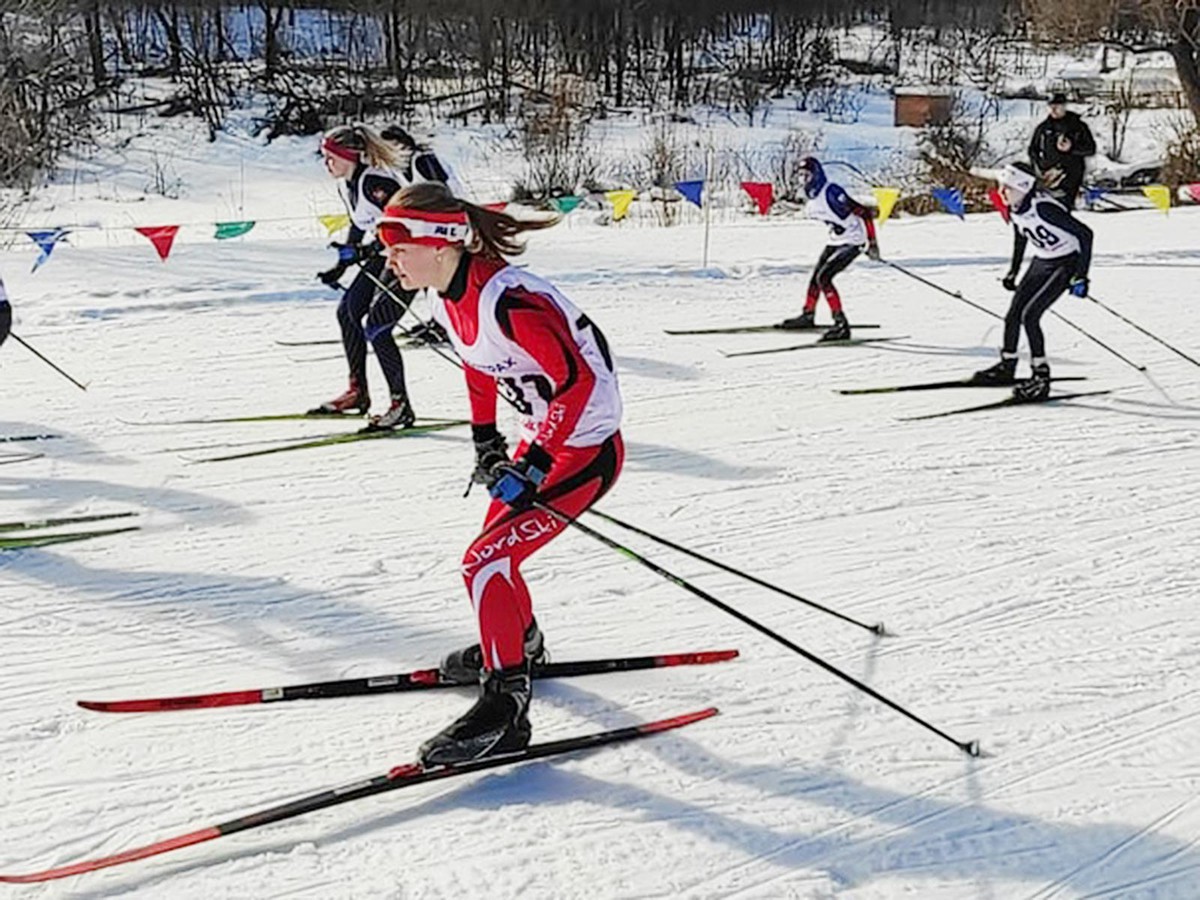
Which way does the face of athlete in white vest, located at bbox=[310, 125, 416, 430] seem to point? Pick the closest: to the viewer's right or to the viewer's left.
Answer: to the viewer's left

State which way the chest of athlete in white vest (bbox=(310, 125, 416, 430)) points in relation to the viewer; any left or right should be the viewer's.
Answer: facing to the left of the viewer

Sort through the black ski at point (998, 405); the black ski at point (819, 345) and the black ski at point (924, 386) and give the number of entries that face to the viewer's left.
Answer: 3

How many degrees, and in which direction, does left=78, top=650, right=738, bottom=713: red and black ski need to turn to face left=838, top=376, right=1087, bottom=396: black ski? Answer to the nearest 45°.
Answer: approximately 135° to its right

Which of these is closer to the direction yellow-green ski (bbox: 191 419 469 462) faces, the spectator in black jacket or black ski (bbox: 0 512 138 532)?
the black ski

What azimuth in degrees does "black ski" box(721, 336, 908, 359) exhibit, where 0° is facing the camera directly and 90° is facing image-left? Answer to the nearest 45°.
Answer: approximately 90°

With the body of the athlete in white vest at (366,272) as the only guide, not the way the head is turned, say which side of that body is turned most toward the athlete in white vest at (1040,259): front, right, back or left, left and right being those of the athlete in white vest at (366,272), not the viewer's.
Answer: back

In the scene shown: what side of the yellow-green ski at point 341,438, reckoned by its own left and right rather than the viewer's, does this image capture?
left

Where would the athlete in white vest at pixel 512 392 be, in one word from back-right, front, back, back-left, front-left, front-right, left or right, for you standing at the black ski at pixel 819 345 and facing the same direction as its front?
left

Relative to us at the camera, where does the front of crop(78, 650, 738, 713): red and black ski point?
facing to the left of the viewer

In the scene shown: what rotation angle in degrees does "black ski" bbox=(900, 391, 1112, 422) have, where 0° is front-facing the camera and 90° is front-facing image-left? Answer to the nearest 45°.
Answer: approximately 90°

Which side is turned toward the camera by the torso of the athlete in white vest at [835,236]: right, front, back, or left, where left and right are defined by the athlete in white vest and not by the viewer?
left
